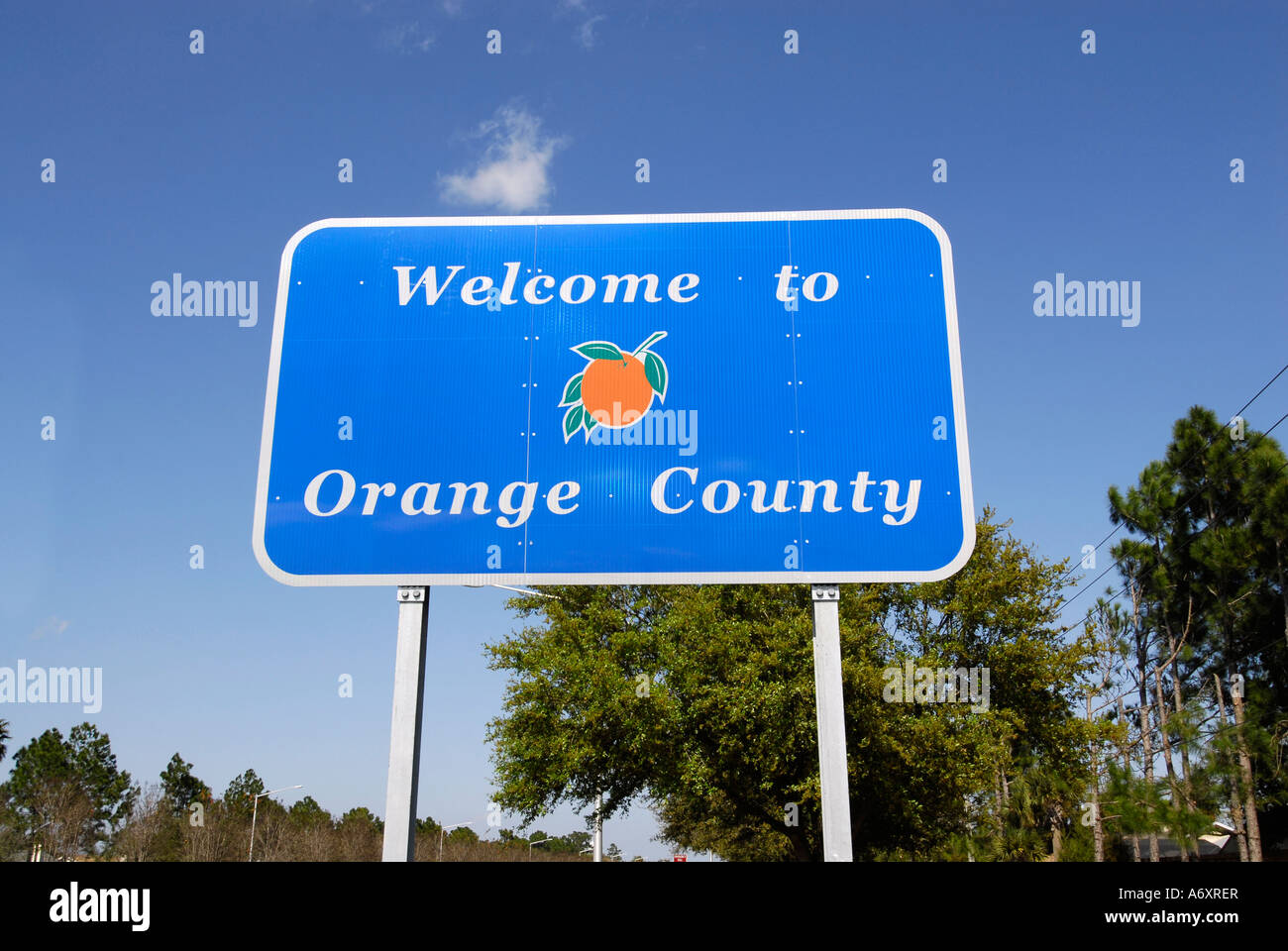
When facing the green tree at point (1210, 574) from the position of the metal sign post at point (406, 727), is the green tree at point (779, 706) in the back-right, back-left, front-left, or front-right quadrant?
front-left

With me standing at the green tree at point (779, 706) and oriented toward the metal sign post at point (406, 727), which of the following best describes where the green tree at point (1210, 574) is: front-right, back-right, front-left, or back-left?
back-left

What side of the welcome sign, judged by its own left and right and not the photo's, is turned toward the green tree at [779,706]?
back

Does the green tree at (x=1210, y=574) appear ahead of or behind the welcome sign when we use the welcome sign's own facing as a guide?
behind

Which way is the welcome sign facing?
toward the camera
